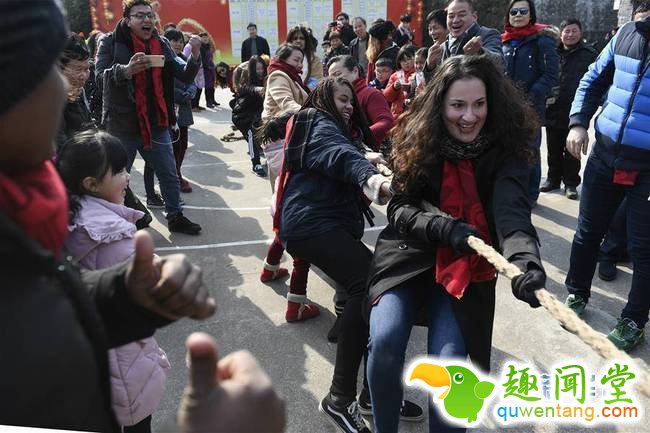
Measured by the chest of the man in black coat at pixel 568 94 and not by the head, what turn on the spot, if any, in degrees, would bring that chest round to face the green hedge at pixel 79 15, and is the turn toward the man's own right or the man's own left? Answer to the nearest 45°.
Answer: approximately 135° to the man's own right

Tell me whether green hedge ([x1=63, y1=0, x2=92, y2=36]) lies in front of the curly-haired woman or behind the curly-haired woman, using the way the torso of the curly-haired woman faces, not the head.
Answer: behind

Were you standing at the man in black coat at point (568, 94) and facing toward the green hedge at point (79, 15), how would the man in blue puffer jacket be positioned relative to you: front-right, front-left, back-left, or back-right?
back-left

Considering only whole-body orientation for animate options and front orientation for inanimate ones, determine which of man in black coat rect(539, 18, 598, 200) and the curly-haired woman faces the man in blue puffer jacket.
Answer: the man in black coat

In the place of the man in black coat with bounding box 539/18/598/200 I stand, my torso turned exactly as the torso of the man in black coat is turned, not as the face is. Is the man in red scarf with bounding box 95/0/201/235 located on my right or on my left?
on my right

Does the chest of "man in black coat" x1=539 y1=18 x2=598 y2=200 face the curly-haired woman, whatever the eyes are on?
yes

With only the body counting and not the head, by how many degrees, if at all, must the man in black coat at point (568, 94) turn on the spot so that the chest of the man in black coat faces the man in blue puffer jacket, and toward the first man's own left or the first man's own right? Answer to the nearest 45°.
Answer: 0° — they already face them
